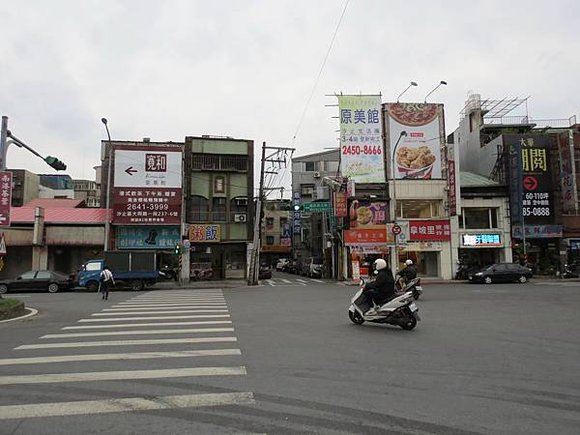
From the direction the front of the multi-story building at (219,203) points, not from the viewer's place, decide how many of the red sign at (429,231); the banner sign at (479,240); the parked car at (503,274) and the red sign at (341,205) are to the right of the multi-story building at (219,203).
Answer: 0

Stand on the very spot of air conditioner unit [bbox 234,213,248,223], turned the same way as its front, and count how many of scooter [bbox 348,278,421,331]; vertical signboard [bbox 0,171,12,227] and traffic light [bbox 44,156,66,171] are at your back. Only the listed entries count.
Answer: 0

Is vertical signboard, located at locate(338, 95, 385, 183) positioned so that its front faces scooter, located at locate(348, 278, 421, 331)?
yes

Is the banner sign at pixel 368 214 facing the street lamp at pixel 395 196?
no

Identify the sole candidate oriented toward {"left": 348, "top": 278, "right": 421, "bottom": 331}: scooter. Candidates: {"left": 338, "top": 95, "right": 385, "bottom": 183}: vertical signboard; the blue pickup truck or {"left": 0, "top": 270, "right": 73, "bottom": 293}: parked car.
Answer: the vertical signboard

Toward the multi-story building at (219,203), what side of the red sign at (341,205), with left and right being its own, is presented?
right

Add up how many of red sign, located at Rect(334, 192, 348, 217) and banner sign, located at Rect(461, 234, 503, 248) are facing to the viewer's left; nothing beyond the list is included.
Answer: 0

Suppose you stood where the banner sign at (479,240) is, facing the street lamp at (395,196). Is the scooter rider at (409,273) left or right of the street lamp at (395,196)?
left

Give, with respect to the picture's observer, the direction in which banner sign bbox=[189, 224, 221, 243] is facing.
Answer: facing the viewer

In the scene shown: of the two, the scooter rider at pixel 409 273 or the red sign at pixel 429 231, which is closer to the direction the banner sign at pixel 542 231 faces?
the scooter rider

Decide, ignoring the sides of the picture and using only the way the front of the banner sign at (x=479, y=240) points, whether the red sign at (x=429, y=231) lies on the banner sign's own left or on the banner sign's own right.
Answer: on the banner sign's own right

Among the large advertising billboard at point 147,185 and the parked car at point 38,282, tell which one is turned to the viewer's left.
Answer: the parked car

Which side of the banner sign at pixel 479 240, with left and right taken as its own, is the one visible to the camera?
front

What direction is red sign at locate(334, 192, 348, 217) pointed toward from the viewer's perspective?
toward the camera

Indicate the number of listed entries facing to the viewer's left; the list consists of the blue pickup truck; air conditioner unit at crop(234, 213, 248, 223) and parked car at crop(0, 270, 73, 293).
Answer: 2

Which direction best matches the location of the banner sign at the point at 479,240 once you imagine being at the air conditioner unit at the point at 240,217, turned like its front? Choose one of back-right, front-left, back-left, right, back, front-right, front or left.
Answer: left

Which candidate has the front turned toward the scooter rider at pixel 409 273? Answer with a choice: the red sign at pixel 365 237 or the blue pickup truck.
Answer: the red sign

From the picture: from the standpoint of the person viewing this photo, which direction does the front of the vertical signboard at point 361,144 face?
facing the viewer

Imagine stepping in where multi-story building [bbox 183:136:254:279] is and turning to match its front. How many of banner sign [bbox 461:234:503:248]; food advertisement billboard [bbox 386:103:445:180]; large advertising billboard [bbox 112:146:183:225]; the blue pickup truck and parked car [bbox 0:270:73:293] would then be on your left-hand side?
2

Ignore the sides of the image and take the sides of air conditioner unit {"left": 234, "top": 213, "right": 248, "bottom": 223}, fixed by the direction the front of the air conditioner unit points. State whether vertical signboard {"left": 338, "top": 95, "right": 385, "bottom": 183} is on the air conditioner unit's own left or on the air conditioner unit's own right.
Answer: on the air conditioner unit's own left
